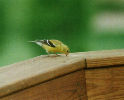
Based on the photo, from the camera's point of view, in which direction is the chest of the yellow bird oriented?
to the viewer's right
